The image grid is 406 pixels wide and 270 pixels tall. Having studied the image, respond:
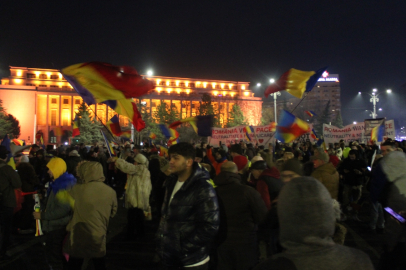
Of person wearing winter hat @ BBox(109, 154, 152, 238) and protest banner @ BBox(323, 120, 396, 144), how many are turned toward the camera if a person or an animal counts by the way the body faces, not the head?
1

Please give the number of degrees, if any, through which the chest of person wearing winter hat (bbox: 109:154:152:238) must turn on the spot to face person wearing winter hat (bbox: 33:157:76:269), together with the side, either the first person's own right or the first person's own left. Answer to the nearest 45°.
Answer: approximately 90° to the first person's own left

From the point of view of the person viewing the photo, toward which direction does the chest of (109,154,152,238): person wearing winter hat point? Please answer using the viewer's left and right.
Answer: facing away from the viewer and to the left of the viewer

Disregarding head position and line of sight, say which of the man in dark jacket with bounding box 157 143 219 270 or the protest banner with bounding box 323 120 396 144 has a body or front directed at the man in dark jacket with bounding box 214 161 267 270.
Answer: the protest banner

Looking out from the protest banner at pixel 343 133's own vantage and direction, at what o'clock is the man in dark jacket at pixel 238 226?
The man in dark jacket is roughly at 12 o'clock from the protest banner.

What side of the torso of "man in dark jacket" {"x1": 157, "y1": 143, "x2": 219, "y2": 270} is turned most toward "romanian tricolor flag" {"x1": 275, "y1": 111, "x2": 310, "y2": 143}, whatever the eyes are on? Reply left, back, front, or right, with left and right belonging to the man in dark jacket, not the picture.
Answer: back

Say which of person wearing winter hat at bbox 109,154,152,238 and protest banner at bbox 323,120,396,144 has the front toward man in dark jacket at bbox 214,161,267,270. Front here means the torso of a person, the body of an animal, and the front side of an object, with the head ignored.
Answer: the protest banner

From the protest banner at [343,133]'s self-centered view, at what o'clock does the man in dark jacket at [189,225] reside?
The man in dark jacket is roughly at 12 o'clock from the protest banner.

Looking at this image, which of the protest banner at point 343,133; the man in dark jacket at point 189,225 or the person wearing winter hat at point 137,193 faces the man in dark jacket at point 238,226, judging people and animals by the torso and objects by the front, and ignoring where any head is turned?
the protest banner
